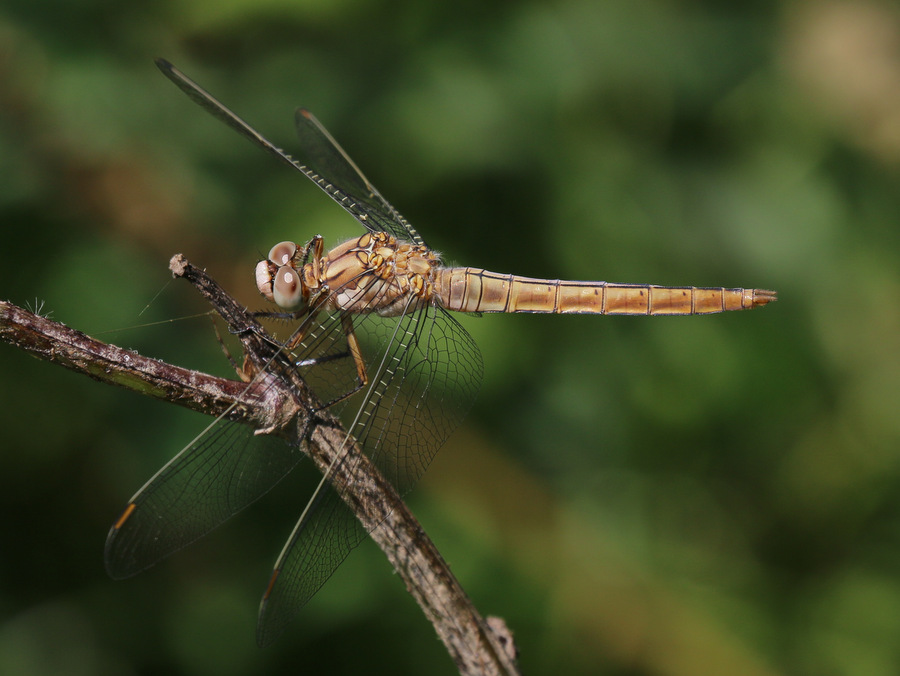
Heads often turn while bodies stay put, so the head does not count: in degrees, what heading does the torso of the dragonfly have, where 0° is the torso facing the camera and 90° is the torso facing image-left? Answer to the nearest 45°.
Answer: approximately 90°
